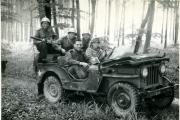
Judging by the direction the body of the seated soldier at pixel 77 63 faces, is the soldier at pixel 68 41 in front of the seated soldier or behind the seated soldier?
behind

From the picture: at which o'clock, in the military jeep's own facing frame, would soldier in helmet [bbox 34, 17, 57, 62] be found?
The soldier in helmet is roughly at 6 o'clock from the military jeep.

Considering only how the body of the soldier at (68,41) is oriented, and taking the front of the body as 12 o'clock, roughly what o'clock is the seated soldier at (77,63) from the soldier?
The seated soldier is roughly at 1 o'clock from the soldier.

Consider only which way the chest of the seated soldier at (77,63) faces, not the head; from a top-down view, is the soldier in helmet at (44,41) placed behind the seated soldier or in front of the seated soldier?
behind

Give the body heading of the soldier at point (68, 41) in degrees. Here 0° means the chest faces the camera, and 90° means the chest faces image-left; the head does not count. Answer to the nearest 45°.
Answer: approximately 315°
